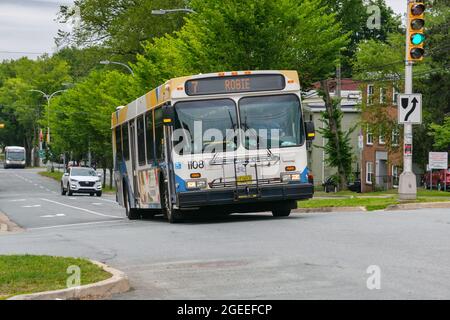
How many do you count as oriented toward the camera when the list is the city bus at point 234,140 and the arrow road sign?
2

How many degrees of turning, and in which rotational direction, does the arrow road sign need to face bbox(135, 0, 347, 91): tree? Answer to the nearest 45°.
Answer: approximately 135° to its right

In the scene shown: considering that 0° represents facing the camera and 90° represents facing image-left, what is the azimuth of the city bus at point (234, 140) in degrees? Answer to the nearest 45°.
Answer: approximately 0°

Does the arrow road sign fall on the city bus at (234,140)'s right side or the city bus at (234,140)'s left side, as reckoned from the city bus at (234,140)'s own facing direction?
on its left

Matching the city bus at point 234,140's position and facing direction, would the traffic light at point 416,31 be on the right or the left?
on its left

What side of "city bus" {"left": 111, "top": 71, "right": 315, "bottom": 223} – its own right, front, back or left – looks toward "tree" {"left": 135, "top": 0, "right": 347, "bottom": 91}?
back
